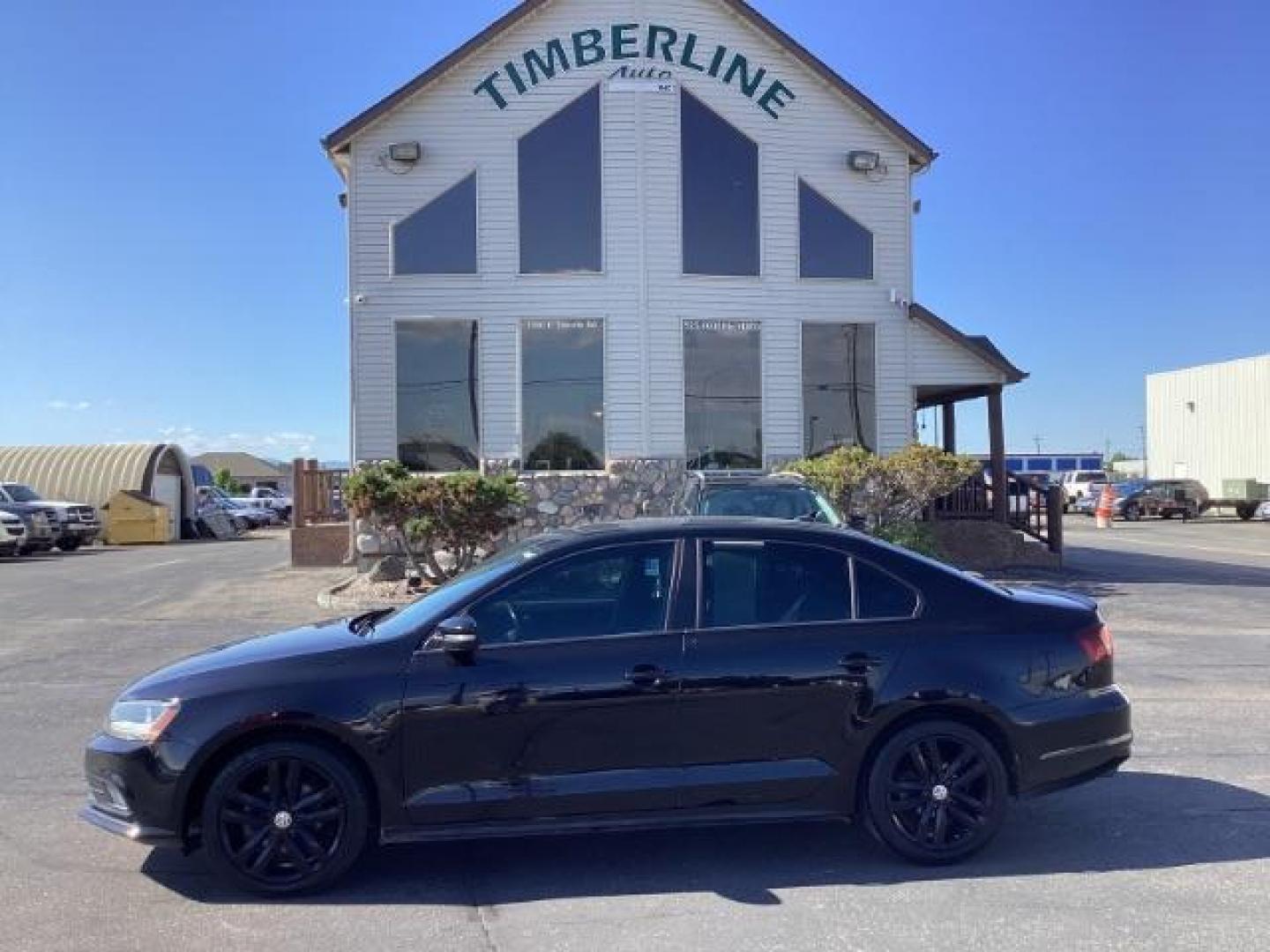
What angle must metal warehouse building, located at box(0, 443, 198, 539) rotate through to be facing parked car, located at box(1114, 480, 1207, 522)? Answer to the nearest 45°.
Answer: approximately 45° to its left

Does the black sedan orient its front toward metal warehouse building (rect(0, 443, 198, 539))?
no

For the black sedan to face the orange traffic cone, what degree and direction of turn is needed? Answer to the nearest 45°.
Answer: approximately 135° to its right

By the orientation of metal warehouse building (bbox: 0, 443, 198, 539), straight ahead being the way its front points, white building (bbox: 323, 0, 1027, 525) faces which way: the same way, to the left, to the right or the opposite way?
to the right

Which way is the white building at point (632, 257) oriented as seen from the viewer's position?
toward the camera

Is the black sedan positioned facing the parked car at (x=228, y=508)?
no

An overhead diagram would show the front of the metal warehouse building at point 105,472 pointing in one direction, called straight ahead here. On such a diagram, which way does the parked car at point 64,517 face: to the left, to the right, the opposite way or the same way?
the same way

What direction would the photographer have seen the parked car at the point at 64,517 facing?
facing the viewer and to the right of the viewer

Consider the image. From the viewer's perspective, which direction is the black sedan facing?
to the viewer's left

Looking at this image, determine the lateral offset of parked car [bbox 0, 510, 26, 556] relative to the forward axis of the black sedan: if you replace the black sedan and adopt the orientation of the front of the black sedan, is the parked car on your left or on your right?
on your right

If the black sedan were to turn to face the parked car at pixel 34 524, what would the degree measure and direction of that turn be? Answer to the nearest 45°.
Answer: approximately 45° to its right

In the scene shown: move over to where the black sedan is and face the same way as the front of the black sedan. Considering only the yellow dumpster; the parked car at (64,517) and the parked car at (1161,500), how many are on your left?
0

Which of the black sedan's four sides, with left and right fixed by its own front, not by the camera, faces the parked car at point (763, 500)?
right

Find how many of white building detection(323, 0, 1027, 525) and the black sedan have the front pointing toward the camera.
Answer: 1

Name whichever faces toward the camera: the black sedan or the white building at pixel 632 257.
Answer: the white building

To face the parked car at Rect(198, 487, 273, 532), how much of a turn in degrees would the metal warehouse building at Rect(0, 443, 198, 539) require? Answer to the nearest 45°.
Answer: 0° — it already faces it
